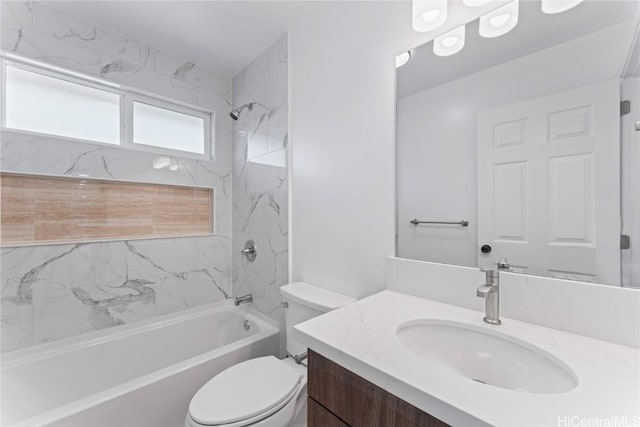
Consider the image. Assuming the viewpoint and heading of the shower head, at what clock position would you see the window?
The window is roughly at 1 o'clock from the shower head.

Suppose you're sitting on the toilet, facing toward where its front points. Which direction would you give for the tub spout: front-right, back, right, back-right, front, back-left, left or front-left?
back-right

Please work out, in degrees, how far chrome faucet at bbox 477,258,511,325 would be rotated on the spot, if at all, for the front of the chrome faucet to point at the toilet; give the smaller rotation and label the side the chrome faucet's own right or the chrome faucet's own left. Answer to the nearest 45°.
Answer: approximately 45° to the chrome faucet's own right

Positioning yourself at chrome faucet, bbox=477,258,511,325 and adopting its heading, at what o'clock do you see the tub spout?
The tub spout is roughly at 2 o'clock from the chrome faucet.

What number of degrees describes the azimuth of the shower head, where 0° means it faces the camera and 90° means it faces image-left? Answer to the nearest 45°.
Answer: approximately 45°

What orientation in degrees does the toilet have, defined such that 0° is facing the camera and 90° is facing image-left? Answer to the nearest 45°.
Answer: approximately 45°

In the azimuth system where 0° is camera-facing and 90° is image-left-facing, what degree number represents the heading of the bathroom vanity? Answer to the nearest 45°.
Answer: approximately 45°
